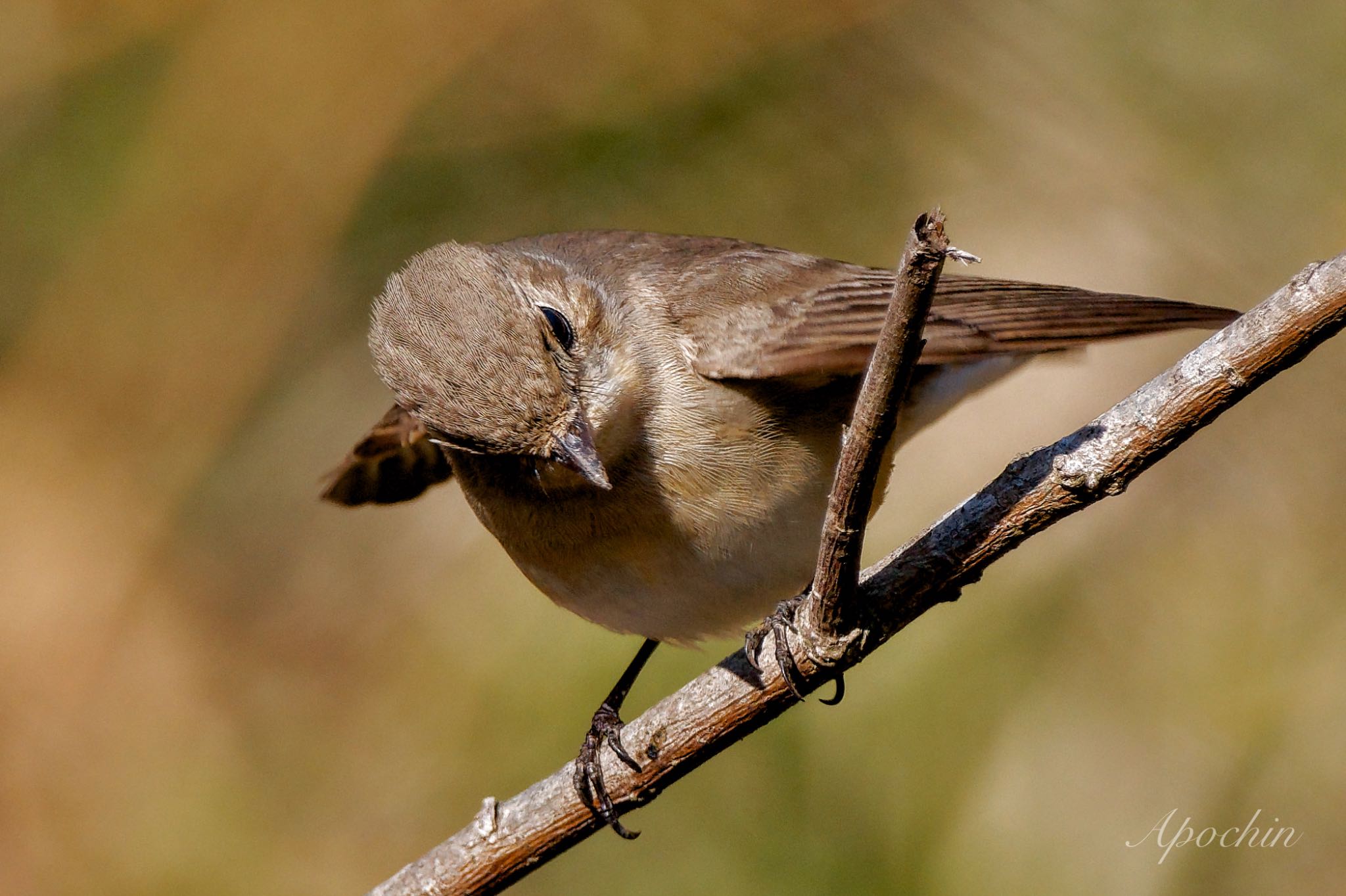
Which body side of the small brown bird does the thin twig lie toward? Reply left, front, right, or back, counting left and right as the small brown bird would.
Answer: left

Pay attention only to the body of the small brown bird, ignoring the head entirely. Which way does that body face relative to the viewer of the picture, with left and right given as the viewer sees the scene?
facing the viewer and to the left of the viewer
